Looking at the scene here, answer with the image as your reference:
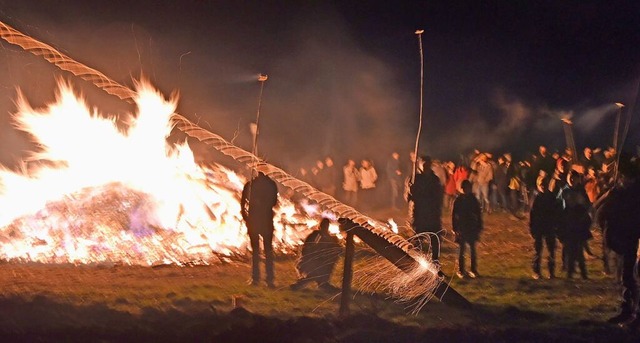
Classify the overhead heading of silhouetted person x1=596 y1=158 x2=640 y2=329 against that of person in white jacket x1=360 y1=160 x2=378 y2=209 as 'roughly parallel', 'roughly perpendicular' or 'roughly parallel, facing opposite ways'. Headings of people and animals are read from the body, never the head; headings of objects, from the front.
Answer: roughly perpendicular

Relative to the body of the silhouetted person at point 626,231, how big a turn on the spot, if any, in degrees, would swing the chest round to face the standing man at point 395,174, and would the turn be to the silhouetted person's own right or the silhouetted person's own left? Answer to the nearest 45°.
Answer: approximately 45° to the silhouetted person's own right

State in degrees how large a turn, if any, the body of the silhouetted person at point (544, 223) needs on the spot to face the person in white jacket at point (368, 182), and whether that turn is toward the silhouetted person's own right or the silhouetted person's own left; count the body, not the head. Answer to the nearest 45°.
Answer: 0° — they already face them

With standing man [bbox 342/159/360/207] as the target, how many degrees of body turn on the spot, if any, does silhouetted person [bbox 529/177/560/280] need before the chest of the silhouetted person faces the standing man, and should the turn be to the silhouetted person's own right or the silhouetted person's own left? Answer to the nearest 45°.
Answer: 0° — they already face them

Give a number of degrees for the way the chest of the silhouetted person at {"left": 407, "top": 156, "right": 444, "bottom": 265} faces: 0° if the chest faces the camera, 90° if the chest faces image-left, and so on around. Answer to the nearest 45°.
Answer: approximately 135°

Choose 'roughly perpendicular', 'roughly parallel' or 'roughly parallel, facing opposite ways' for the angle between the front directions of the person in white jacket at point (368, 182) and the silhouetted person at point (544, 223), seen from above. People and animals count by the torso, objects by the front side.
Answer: roughly perpendicular

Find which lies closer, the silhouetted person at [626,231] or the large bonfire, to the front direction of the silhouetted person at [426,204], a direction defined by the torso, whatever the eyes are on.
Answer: the large bonfire

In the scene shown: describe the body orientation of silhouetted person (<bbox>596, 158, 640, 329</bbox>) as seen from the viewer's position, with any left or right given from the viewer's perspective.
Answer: facing to the left of the viewer

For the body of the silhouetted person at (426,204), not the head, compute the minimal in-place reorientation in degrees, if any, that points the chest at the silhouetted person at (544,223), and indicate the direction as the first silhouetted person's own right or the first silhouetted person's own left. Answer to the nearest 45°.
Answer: approximately 135° to the first silhouetted person's own right
